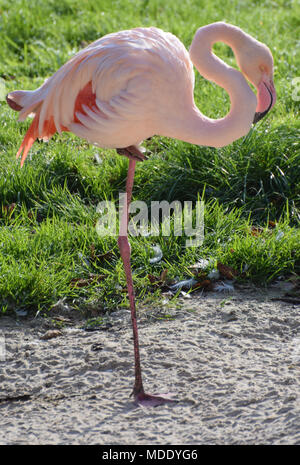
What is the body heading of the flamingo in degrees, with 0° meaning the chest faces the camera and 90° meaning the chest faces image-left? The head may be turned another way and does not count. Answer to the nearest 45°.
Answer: approximately 270°
